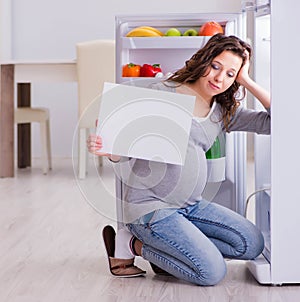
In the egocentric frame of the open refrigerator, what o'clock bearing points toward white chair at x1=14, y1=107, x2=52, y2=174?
The white chair is roughly at 2 o'clock from the open refrigerator.

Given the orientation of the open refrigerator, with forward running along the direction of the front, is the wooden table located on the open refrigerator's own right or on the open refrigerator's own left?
on the open refrigerator's own right

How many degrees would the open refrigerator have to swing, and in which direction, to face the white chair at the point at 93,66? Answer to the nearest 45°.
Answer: approximately 90° to its right
